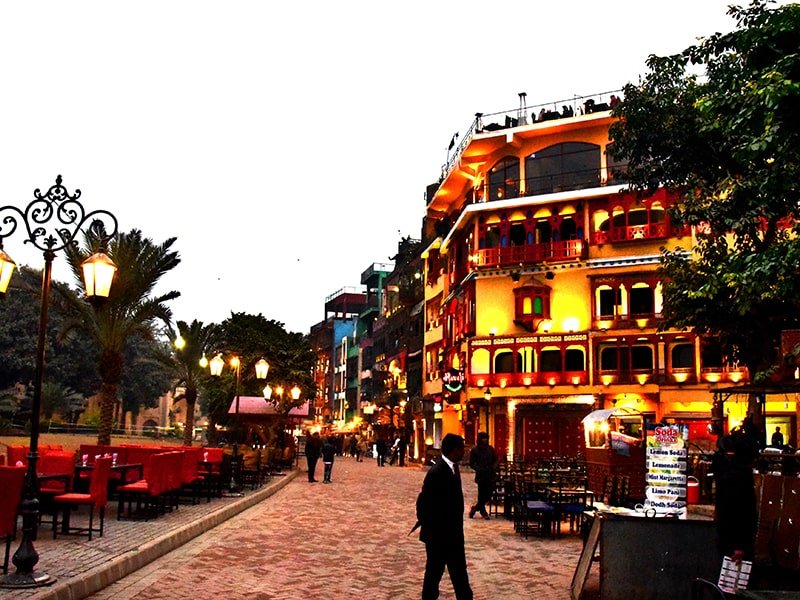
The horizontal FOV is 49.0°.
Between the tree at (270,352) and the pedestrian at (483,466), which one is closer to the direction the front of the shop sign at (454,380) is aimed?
the pedestrian

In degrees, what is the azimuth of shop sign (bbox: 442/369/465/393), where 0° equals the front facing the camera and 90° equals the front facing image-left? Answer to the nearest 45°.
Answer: approximately 0°

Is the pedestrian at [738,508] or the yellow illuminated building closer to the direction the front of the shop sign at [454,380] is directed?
the pedestrian

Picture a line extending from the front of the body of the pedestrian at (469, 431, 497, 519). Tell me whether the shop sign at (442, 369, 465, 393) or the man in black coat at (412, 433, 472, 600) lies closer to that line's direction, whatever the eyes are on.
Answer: the man in black coat

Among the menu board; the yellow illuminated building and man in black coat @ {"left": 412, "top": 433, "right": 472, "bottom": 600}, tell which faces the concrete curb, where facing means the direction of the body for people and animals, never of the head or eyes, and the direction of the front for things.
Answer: the yellow illuminated building

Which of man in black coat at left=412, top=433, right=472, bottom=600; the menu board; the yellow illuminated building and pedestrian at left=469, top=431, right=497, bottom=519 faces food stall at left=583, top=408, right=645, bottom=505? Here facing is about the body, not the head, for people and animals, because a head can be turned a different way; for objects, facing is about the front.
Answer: the yellow illuminated building

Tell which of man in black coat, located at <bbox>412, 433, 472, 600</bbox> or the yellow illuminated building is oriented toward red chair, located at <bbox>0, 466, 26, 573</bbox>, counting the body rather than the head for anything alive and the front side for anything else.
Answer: the yellow illuminated building

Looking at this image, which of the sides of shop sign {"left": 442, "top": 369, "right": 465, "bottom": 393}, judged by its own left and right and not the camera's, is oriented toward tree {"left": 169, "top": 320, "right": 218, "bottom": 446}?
right

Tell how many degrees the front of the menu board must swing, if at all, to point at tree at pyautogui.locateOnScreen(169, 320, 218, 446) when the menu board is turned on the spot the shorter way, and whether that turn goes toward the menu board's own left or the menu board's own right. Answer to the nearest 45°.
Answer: approximately 135° to the menu board's own right

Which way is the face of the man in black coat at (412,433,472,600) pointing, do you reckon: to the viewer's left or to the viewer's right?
to the viewer's right
